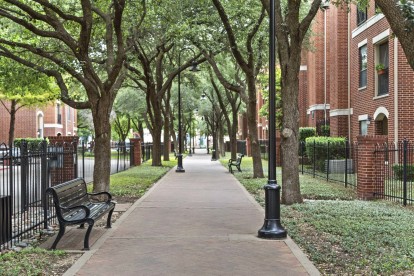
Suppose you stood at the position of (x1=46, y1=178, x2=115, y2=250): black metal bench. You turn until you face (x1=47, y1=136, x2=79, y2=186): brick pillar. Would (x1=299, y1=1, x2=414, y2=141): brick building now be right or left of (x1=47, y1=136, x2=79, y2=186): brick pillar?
right

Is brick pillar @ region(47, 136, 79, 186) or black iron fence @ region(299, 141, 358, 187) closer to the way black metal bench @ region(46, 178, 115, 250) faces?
the black iron fence

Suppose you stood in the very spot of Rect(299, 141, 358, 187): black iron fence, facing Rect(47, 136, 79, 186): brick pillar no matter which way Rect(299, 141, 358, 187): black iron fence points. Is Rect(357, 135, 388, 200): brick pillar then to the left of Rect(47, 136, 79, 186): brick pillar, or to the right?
left

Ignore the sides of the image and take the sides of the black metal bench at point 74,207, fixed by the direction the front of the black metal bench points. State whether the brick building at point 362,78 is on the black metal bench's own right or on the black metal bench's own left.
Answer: on the black metal bench's own left

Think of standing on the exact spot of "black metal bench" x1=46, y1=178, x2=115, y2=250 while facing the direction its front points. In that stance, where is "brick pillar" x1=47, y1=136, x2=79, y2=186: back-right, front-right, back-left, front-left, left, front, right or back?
back-left

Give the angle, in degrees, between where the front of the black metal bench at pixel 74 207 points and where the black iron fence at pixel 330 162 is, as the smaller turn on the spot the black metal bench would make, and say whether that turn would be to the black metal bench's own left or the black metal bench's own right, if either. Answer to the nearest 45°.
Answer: approximately 90° to the black metal bench's own left

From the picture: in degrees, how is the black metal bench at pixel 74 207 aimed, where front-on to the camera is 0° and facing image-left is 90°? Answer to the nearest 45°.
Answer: approximately 315°

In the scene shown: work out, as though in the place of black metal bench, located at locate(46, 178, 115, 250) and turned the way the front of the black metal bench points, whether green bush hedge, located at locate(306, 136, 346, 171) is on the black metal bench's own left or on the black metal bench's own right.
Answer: on the black metal bench's own left

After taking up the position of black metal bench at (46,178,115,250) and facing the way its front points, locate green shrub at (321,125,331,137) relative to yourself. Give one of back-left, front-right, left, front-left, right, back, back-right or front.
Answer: left

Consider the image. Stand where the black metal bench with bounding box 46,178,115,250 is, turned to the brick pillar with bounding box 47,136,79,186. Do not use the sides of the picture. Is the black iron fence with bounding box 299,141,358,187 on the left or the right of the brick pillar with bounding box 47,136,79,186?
right

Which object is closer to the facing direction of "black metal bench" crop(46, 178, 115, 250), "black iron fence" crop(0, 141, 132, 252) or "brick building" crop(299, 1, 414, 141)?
the brick building

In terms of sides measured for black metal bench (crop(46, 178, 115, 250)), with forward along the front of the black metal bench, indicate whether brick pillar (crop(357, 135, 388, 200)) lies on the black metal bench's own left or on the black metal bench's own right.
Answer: on the black metal bench's own left

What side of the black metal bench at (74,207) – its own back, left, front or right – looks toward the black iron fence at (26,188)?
back
